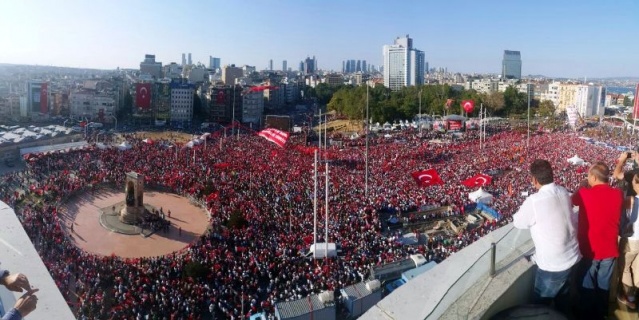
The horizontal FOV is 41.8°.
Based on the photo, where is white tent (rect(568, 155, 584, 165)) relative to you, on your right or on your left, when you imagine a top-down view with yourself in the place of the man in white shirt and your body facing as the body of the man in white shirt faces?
on your right

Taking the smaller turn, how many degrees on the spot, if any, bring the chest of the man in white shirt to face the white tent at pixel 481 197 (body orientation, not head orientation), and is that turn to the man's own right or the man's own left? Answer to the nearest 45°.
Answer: approximately 45° to the man's own right

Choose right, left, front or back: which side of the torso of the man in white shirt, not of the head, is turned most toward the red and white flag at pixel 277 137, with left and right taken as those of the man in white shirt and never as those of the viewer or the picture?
front

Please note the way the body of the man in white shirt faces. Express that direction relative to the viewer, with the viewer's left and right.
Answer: facing away from the viewer and to the left of the viewer
